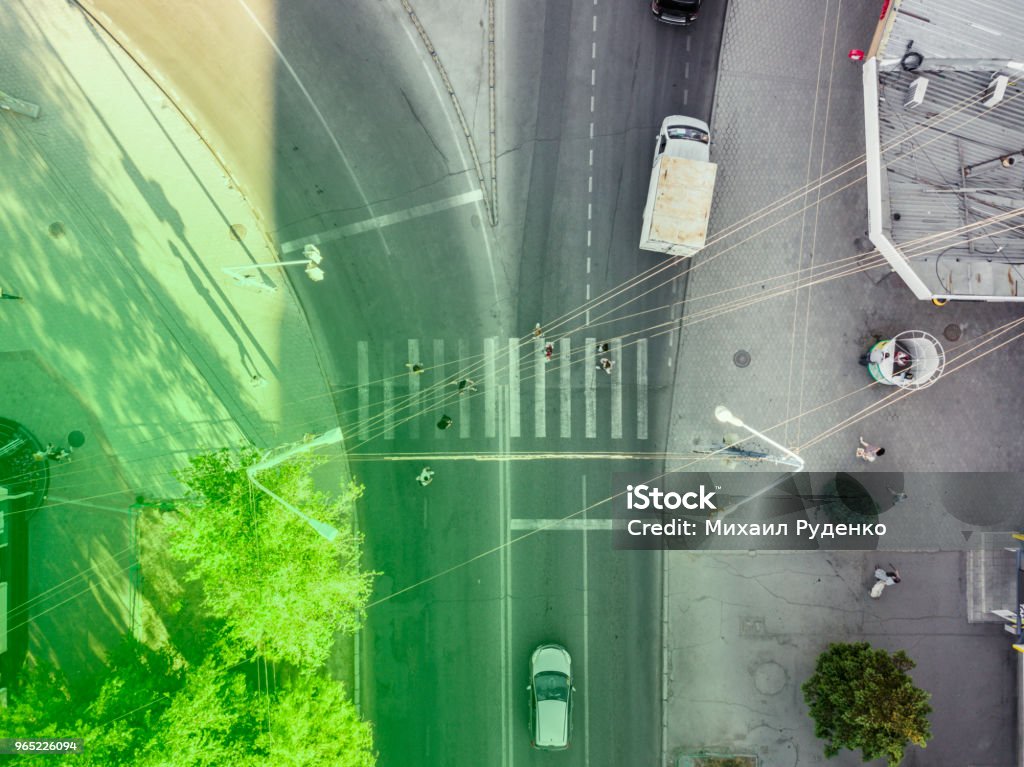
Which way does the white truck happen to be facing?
away from the camera

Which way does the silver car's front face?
away from the camera

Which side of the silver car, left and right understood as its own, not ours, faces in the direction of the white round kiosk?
right

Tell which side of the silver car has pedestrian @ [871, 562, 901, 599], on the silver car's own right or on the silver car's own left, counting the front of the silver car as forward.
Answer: on the silver car's own right

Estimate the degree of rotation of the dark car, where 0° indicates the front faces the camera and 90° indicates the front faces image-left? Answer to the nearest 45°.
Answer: approximately 180°
